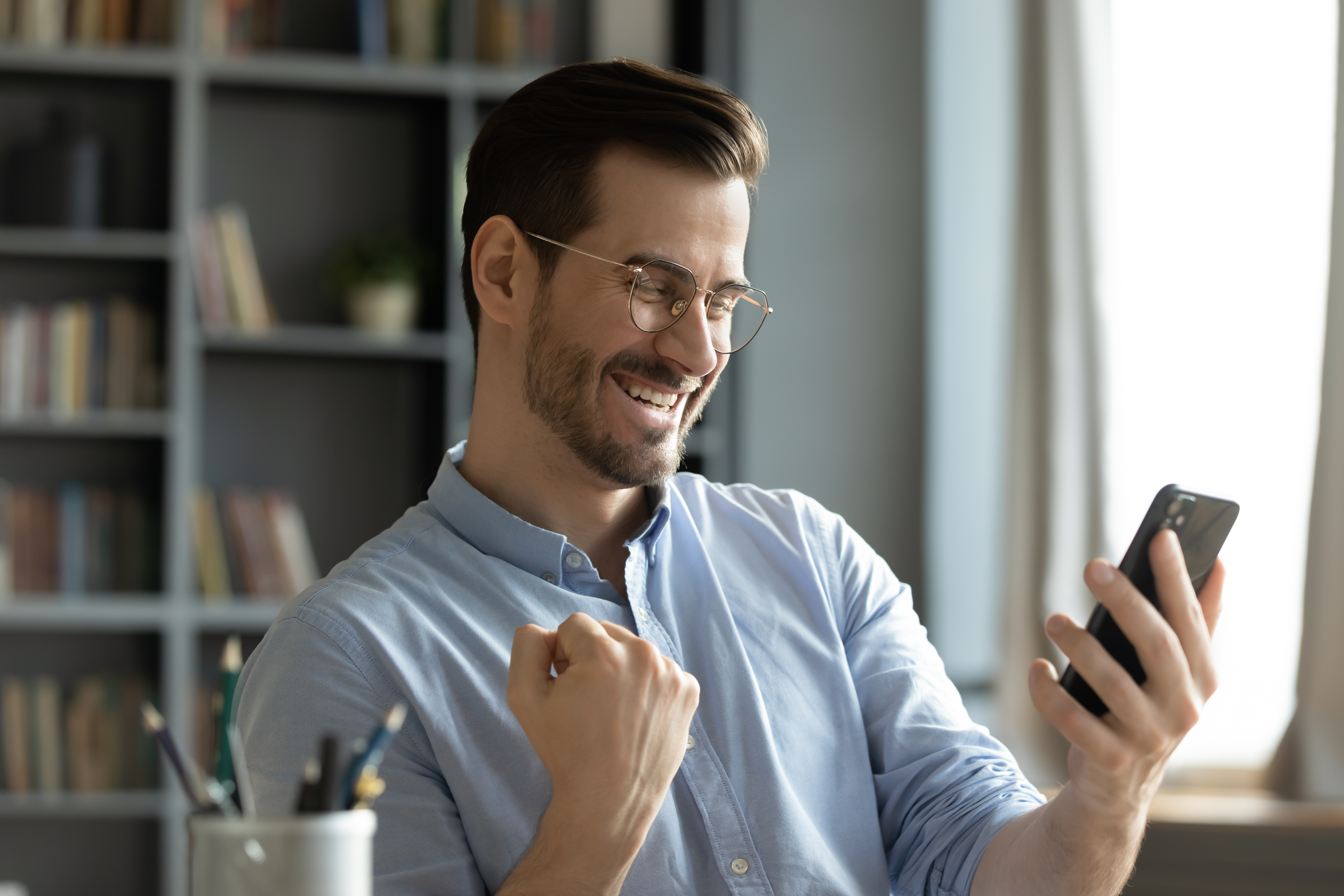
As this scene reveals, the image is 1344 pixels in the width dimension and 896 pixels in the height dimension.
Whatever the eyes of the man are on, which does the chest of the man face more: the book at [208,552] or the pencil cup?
the pencil cup

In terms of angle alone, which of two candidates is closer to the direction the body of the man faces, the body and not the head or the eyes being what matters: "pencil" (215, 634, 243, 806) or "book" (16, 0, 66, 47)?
the pencil

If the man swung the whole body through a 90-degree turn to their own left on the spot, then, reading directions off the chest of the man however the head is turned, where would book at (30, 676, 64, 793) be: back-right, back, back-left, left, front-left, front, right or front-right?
left

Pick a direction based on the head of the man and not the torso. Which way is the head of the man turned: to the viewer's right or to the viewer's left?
to the viewer's right

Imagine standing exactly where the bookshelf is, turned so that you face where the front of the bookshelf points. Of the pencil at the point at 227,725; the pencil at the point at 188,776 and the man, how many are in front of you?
3

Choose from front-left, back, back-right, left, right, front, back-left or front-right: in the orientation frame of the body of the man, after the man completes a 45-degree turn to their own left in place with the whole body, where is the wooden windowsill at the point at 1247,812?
front-left

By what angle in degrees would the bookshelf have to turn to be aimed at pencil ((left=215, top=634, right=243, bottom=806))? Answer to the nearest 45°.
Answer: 0° — it already faces it

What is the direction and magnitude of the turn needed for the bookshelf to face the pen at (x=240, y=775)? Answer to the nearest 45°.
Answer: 0° — it already faces it

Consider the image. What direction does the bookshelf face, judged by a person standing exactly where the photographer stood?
facing the viewer

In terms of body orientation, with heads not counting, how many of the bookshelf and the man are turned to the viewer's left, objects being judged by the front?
0

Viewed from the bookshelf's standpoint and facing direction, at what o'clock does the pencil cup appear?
The pencil cup is roughly at 12 o'clock from the bookshelf.

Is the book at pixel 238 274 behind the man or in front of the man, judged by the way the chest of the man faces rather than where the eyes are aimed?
behind

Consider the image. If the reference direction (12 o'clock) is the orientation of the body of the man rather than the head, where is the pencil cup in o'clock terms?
The pencil cup is roughly at 2 o'clock from the man.

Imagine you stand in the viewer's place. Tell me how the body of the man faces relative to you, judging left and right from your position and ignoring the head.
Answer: facing the viewer and to the right of the viewer

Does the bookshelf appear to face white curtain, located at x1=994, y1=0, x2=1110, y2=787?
no

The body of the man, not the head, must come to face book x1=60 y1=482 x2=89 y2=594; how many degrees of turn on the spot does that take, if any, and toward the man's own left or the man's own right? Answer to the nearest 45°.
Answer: approximately 180°
